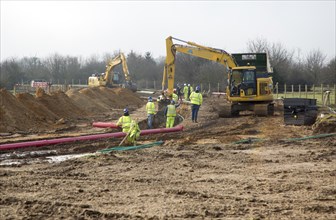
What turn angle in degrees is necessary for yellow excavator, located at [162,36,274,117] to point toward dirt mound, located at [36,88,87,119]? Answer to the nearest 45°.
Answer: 0° — it already faces it

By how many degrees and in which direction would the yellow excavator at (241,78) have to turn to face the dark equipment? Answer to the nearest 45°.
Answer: approximately 135° to its left

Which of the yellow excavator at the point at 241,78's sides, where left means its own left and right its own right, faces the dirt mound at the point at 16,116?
front

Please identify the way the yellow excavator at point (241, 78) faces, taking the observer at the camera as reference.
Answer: facing to the left of the viewer

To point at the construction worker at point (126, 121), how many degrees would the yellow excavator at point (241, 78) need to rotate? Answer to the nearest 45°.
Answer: approximately 45° to its left

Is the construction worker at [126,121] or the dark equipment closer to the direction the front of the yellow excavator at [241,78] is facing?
the construction worker

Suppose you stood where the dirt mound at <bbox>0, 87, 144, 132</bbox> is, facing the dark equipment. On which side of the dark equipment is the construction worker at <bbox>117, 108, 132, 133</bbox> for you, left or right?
right

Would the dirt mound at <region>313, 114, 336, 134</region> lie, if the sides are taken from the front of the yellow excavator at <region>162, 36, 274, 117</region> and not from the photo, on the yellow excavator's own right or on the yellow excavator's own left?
on the yellow excavator's own left

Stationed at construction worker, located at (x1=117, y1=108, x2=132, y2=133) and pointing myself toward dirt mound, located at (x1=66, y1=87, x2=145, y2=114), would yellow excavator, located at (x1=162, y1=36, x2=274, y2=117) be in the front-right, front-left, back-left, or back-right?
front-right

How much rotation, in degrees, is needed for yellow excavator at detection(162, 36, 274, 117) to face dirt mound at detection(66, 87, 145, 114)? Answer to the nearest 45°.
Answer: approximately 45° to its right

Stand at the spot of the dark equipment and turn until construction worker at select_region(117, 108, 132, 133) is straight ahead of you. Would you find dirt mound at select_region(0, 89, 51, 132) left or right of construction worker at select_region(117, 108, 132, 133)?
right

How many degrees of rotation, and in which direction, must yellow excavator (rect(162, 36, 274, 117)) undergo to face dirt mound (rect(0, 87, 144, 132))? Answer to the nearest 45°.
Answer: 0° — it already faces it

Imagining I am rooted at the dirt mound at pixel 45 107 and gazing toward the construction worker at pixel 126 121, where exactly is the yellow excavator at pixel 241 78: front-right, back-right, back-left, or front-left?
front-left
